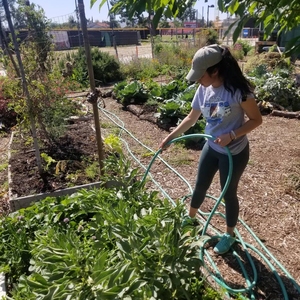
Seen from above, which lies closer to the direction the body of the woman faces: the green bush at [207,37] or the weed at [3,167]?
the weed

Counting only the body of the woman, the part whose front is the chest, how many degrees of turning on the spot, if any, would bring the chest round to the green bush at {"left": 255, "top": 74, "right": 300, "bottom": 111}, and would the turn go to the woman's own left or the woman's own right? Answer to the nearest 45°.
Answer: approximately 135° to the woman's own right

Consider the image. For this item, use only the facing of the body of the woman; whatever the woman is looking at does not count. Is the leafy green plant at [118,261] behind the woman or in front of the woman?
in front

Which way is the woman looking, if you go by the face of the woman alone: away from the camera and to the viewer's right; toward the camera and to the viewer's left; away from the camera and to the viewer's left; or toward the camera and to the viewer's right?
toward the camera and to the viewer's left

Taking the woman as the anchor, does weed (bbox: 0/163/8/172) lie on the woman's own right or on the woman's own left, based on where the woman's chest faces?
on the woman's own right

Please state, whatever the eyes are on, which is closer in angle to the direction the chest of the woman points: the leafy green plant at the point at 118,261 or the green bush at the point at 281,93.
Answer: the leafy green plant

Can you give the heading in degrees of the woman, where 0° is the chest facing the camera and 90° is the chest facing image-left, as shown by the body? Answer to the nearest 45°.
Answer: approximately 45°

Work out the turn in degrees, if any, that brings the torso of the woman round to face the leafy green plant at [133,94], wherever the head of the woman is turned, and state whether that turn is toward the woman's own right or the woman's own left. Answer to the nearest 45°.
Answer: approximately 90° to the woman's own right

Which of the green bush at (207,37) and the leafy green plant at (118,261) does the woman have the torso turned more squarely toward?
the leafy green plant

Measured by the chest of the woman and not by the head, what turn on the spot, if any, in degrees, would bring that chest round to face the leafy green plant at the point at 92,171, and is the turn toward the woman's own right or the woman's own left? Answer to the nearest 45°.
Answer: approximately 90° to the woman's own right

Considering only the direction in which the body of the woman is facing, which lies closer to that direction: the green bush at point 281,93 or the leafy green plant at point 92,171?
the leafy green plant
